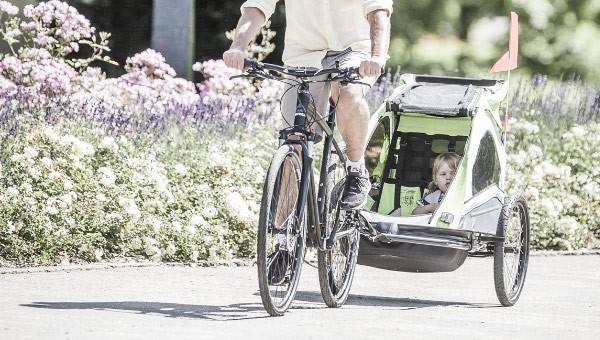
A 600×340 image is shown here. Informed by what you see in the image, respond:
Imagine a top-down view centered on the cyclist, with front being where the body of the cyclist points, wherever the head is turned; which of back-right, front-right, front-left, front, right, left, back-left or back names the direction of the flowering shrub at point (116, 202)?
back-right

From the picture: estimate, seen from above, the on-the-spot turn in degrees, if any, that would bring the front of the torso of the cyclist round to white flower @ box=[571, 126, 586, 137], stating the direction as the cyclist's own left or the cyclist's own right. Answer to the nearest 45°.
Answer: approximately 135° to the cyclist's own left

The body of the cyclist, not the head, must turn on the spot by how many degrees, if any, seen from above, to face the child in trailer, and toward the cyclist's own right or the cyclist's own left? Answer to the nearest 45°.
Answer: approximately 135° to the cyclist's own left

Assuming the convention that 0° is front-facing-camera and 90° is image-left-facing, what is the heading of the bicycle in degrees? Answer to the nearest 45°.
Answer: approximately 0°

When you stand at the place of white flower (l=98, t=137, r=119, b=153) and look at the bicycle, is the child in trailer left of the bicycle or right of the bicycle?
left

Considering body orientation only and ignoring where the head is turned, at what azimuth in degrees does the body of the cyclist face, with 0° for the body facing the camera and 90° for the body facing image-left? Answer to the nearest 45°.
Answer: approximately 0°

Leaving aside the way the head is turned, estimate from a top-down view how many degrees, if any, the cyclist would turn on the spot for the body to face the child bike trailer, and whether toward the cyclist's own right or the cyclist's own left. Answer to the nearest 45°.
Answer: approximately 135° to the cyclist's own left
